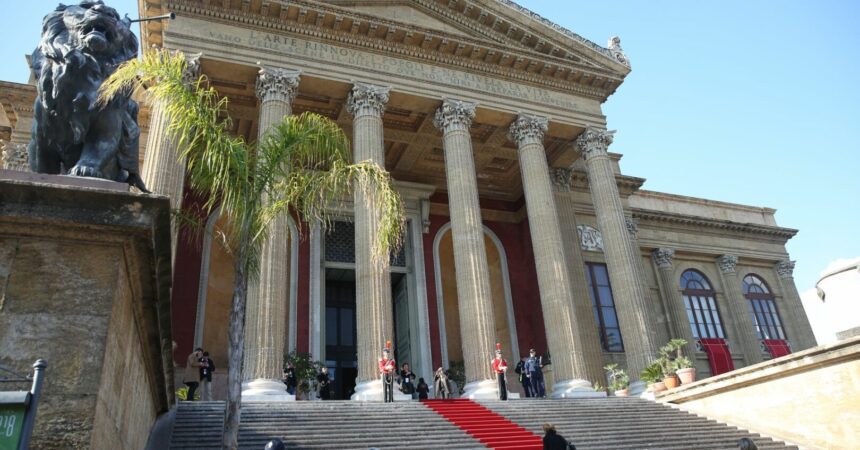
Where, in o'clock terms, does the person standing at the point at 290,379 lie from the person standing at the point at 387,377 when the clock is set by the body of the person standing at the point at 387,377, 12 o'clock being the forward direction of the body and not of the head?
the person standing at the point at 290,379 is roughly at 4 o'clock from the person standing at the point at 387,377.

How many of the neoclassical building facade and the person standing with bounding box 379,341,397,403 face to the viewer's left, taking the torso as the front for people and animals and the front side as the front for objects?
0

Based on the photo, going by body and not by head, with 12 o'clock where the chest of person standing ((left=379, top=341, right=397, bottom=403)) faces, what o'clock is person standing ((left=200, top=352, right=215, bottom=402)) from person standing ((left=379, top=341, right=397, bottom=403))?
person standing ((left=200, top=352, right=215, bottom=402)) is roughly at 3 o'clock from person standing ((left=379, top=341, right=397, bottom=403)).

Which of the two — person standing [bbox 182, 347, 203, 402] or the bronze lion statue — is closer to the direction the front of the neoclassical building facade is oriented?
the bronze lion statue

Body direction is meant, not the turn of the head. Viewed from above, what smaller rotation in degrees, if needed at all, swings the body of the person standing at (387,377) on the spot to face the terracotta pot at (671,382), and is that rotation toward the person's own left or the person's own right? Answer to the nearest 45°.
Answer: approximately 90° to the person's own left

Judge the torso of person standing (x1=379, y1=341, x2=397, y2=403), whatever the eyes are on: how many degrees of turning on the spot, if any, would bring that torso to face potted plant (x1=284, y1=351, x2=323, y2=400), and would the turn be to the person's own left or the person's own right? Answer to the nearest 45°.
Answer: approximately 135° to the person's own right

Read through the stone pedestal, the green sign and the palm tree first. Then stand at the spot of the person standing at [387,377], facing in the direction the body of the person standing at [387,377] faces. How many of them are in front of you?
3

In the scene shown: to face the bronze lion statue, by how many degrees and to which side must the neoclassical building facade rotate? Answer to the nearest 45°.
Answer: approximately 45° to its right

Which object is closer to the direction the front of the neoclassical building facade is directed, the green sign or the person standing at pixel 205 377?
the green sign

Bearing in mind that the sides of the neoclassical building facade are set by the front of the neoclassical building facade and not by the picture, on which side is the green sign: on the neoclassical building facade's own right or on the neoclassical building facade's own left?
on the neoclassical building facade's own right

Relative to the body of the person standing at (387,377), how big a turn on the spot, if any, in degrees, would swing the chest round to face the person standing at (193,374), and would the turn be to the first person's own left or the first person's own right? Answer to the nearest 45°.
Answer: approximately 90° to the first person's own right

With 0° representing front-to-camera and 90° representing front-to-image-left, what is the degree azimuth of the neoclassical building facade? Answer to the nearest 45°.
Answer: approximately 315°

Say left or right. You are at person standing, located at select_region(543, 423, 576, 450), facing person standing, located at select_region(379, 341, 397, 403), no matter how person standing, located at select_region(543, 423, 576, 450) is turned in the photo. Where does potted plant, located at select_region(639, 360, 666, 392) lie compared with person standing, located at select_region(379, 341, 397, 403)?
right

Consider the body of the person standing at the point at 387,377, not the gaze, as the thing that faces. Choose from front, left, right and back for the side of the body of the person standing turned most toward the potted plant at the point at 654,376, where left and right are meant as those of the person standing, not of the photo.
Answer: left
